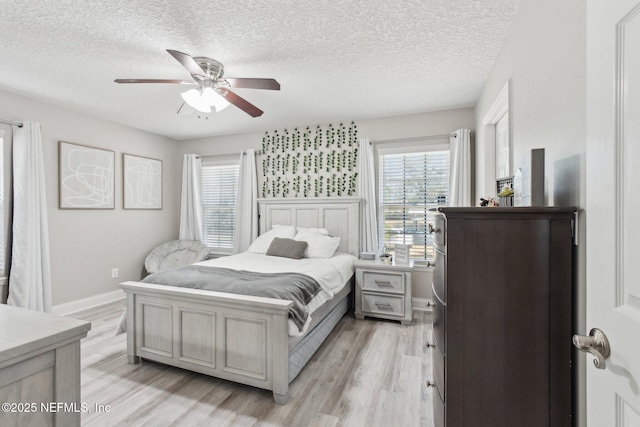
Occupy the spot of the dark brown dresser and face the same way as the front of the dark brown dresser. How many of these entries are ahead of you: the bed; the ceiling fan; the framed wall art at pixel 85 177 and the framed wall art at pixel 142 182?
4

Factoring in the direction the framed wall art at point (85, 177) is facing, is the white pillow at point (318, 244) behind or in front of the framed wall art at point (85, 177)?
in front

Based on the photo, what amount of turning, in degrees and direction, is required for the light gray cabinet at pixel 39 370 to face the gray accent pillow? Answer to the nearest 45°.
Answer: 0° — it already faces it

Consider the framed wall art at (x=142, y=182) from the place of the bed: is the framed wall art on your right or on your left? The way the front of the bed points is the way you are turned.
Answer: on your right

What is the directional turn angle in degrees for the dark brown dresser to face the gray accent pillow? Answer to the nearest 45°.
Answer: approximately 45° to its right

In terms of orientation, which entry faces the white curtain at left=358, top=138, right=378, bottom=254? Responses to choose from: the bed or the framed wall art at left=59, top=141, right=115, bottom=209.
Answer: the framed wall art

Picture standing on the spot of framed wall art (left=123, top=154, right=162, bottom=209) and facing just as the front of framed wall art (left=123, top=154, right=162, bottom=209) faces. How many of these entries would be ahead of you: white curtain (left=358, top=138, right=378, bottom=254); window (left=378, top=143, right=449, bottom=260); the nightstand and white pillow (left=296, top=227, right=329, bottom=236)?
4

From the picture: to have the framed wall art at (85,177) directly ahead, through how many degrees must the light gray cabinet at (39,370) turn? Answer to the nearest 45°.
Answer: approximately 45° to its left

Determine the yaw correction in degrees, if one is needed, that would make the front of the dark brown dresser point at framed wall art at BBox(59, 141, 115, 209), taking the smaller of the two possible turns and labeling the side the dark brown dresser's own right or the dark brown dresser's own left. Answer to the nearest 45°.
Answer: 0° — it already faces it

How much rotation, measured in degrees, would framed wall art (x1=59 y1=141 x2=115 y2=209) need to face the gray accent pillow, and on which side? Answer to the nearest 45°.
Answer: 0° — it already faces it

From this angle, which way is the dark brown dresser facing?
to the viewer's left

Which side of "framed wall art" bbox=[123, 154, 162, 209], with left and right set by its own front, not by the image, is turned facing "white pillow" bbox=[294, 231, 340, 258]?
front

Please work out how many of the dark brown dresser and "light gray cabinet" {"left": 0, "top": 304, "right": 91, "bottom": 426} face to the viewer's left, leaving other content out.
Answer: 1

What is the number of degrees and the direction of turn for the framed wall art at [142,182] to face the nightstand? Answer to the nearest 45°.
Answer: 0° — it already faces it

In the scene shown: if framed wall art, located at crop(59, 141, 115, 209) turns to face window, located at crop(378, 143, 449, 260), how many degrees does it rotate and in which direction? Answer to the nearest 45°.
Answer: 0° — it already faces it

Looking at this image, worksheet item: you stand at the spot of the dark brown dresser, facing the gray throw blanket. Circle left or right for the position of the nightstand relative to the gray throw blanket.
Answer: right
